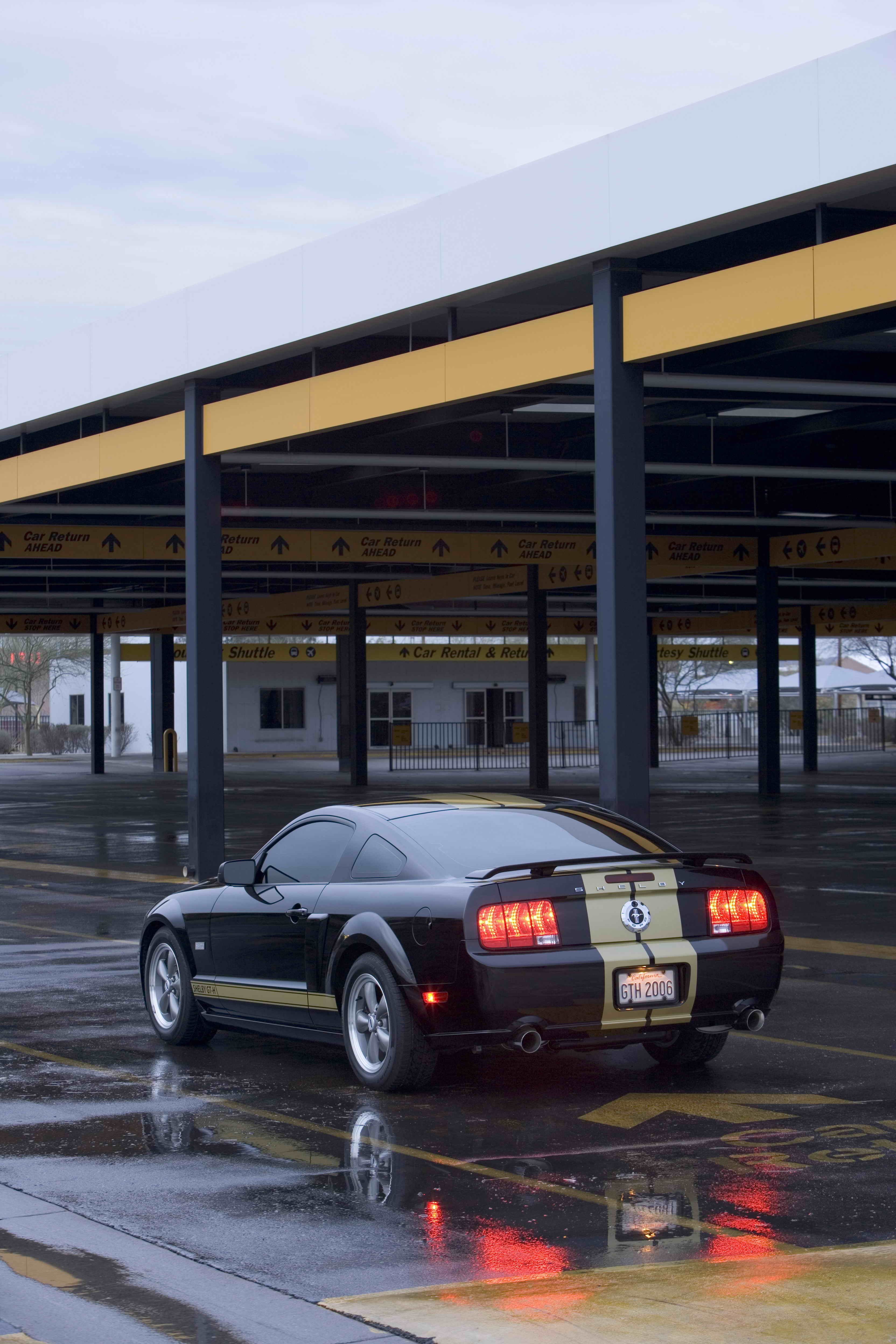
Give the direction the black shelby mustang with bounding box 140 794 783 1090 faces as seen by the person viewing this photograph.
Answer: facing away from the viewer and to the left of the viewer
